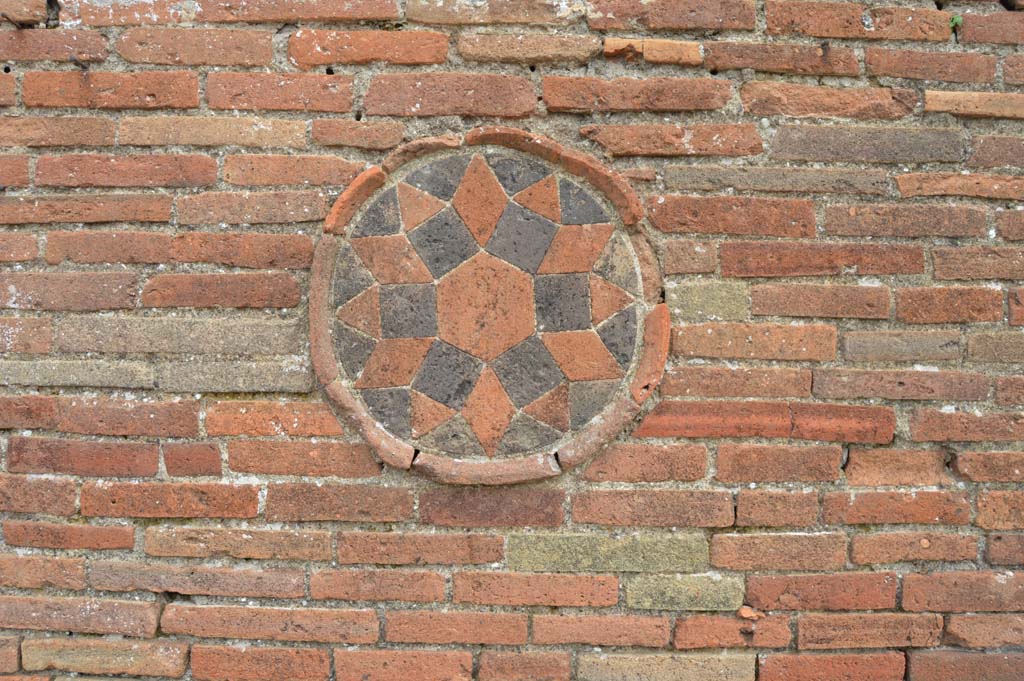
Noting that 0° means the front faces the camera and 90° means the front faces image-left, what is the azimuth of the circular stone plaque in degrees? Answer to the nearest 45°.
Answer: approximately 0°
